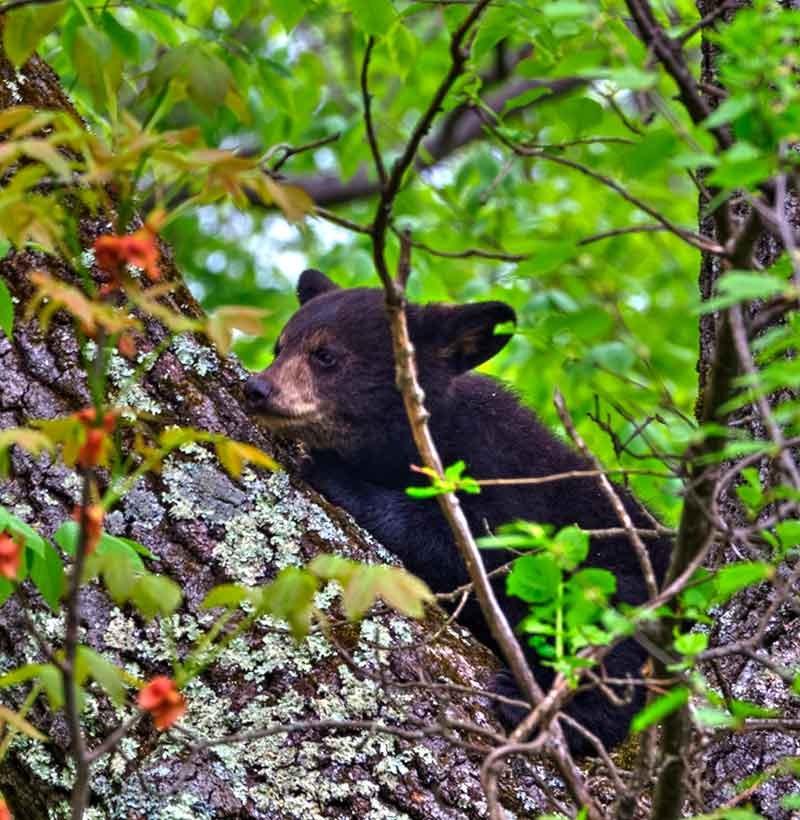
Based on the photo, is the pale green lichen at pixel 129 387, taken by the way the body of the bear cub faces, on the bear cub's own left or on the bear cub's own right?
on the bear cub's own left

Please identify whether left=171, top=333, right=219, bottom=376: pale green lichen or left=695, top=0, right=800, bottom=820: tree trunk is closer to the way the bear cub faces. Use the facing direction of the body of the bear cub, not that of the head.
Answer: the pale green lichen

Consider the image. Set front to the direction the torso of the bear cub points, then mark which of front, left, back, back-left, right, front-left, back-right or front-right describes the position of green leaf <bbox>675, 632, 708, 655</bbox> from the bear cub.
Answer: back

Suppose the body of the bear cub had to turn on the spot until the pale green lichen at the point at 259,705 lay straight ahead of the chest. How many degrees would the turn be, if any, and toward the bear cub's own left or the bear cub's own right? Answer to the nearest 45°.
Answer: approximately 90° to the bear cub's own left

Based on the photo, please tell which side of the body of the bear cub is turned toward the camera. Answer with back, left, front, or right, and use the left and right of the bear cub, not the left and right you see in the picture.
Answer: left
